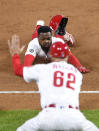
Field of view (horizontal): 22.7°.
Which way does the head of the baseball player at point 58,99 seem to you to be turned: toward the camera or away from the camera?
away from the camera

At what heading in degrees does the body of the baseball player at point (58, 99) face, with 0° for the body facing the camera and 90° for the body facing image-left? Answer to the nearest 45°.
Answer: approximately 180°
